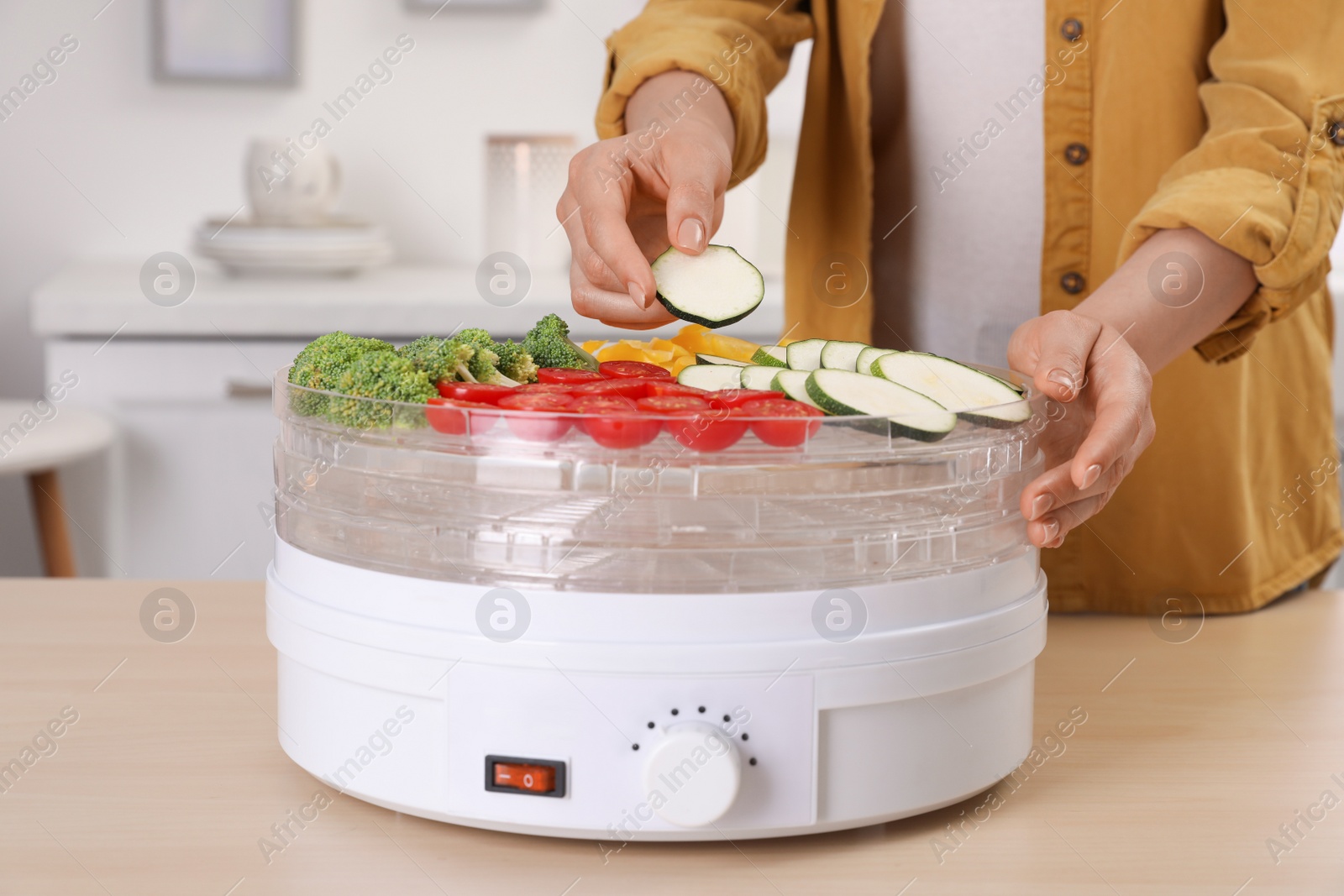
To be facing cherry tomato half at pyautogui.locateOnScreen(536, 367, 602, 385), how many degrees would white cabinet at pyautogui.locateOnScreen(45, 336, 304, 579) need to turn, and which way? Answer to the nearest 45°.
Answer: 0° — it already faces it

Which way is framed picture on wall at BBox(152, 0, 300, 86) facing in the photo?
toward the camera

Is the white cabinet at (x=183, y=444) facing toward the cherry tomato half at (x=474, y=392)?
yes

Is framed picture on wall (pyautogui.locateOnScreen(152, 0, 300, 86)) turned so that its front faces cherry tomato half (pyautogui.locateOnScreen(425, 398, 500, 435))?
yes

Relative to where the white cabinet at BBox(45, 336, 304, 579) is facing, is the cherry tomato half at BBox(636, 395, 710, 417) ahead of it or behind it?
ahead

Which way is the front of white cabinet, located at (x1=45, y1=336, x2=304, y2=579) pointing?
toward the camera

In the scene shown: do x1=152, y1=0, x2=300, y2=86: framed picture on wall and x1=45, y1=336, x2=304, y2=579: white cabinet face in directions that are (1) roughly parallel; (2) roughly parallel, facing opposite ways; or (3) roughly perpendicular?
roughly parallel

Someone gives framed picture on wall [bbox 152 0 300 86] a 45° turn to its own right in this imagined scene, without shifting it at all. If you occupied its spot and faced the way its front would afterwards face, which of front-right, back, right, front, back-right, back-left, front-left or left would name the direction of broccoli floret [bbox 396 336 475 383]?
front-left

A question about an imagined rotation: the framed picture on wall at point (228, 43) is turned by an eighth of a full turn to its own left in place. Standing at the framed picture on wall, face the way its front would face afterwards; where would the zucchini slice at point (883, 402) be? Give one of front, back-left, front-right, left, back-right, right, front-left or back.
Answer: front-right

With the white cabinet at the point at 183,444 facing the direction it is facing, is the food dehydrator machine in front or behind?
in front

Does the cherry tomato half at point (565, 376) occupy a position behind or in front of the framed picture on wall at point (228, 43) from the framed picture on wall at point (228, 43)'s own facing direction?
in front

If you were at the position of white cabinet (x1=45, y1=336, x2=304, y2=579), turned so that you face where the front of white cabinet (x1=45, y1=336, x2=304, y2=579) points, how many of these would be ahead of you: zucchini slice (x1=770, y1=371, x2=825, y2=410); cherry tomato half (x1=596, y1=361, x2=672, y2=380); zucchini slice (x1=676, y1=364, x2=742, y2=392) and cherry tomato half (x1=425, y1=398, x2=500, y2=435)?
4

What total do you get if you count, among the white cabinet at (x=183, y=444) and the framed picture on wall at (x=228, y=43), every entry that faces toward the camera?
2

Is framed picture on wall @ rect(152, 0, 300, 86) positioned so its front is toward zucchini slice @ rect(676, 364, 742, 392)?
yes

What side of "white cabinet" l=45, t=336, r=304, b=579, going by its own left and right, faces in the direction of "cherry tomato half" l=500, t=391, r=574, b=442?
front

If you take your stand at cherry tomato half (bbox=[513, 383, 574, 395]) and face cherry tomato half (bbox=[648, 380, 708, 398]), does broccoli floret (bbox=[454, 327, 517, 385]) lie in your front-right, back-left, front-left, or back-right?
back-left

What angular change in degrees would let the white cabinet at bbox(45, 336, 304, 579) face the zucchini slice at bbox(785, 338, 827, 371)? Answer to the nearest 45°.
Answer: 0° — it already faces it
